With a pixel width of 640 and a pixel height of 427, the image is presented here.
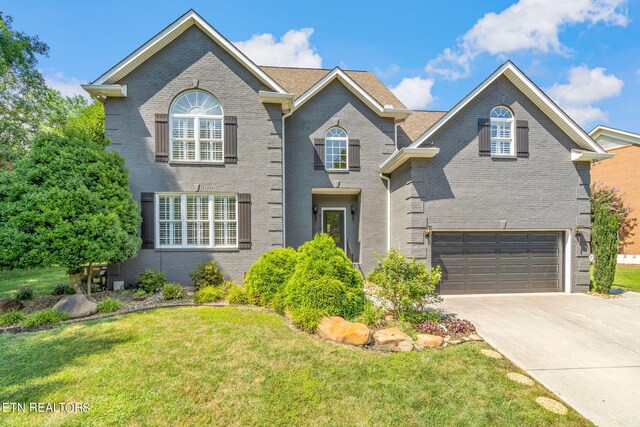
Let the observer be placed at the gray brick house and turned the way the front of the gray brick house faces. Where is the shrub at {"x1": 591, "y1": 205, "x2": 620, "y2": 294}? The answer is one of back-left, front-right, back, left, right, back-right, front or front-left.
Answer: left

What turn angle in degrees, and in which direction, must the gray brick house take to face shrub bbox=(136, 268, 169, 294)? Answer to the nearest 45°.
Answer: approximately 90° to its right

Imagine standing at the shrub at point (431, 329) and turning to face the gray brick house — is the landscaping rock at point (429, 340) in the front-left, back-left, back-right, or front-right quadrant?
back-left

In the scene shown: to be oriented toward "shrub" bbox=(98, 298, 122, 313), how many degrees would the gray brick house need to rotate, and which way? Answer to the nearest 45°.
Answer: approximately 45° to its right

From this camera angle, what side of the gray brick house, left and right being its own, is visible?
front

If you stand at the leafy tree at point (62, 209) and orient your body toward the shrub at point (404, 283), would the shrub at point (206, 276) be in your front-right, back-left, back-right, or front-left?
front-left

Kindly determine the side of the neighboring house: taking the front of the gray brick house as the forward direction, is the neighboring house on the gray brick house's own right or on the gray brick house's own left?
on the gray brick house's own left

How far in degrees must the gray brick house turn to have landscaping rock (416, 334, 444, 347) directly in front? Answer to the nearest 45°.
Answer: approximately 45° to its left

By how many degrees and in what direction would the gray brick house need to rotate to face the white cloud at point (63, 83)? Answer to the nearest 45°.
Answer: approximately 135° to its right

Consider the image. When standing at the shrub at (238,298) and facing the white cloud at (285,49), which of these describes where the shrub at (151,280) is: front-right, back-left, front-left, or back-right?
front-left

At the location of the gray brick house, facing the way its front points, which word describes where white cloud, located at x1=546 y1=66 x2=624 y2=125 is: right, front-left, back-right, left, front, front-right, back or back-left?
back-left

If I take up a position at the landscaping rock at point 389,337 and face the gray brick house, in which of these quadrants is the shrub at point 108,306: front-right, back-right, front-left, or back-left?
front-left

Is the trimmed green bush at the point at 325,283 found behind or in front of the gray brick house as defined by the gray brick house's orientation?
in front
